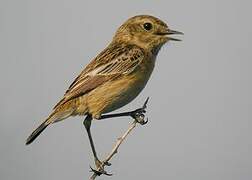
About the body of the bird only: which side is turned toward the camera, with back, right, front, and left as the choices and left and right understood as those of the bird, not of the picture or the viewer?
right
